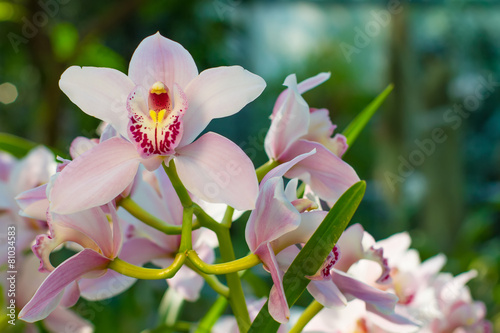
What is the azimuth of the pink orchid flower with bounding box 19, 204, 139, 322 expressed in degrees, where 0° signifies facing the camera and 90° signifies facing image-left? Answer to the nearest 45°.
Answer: approximately 90°

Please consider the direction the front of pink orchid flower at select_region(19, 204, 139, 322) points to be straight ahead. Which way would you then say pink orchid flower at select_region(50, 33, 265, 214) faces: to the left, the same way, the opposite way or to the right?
to the left
